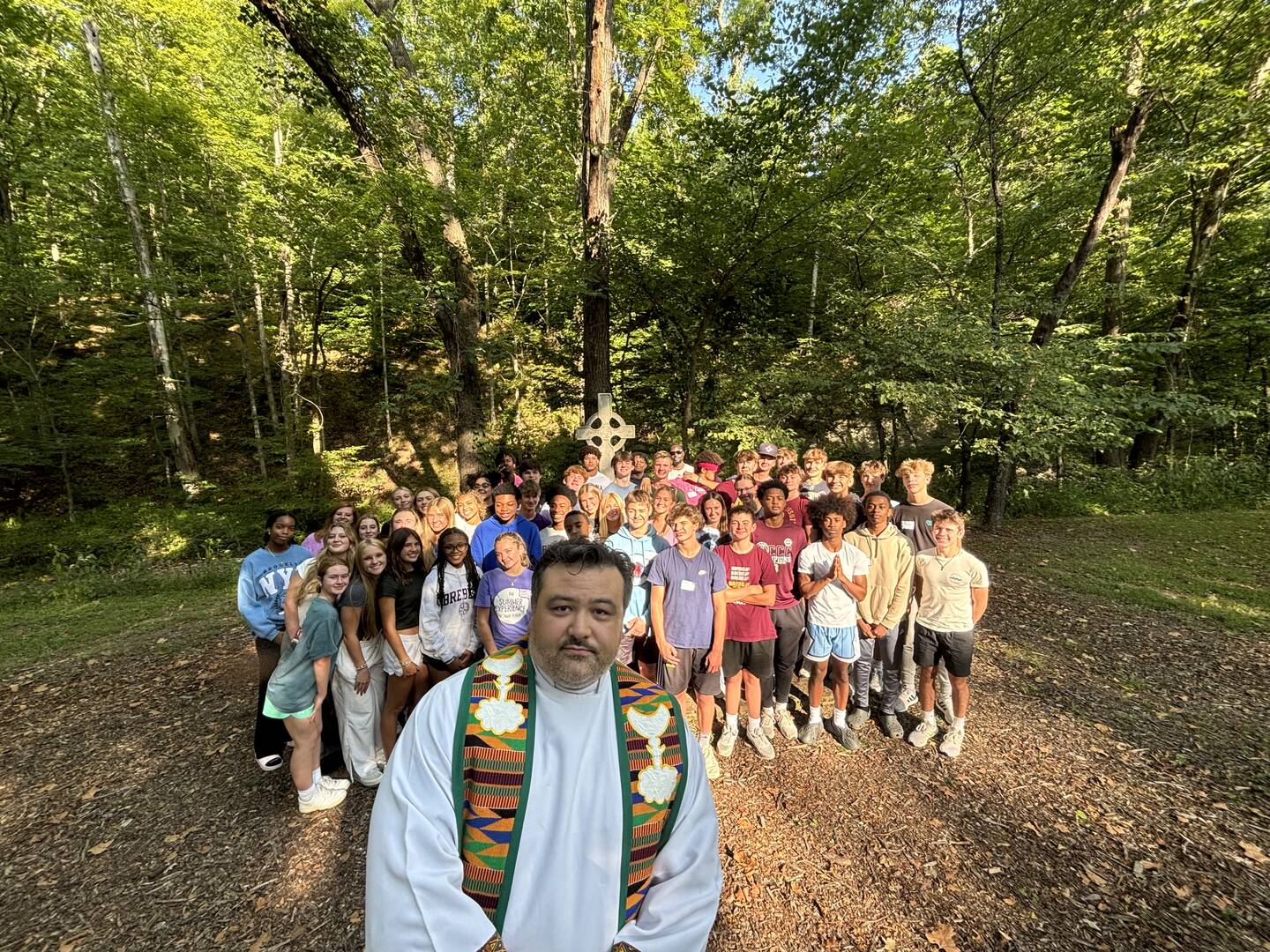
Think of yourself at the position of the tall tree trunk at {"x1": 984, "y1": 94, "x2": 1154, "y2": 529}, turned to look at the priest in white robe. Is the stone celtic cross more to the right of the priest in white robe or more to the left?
right

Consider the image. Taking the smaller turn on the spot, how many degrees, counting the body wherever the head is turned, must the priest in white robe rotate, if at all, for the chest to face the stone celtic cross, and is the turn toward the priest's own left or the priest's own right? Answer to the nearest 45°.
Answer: approximately 180°

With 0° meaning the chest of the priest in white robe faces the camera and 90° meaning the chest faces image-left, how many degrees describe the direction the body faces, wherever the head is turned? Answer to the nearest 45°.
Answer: approximately 0°

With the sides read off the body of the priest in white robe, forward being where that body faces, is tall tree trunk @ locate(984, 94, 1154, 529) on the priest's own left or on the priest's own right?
on the priest's own left

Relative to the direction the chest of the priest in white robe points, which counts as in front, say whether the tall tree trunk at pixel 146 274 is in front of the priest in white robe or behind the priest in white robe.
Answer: behind
